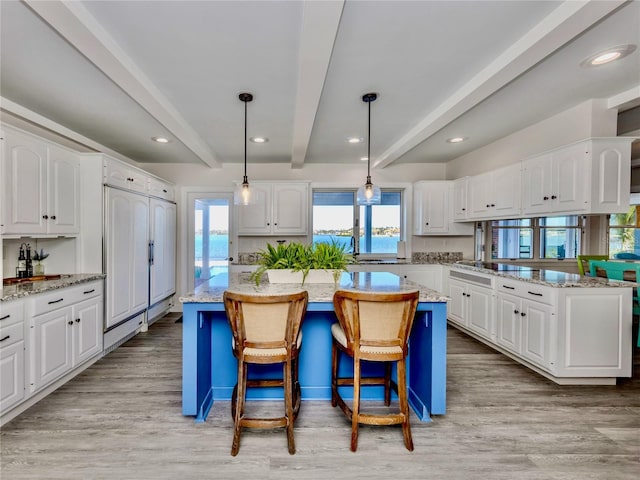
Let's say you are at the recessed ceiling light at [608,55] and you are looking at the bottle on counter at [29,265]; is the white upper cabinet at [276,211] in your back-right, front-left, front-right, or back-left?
front-right

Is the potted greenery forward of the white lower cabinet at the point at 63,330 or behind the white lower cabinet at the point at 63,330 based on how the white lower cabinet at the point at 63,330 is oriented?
forward

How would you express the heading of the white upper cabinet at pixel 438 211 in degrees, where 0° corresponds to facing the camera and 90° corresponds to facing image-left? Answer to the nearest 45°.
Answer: approximately 0°

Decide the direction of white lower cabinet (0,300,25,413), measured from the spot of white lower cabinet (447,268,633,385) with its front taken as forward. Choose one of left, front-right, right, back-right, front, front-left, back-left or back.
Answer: front

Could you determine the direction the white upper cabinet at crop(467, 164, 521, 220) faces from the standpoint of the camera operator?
facing the viewer and to the left of the viewer

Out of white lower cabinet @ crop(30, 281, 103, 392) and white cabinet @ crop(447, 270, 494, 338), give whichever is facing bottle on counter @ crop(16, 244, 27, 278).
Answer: the white cabinet

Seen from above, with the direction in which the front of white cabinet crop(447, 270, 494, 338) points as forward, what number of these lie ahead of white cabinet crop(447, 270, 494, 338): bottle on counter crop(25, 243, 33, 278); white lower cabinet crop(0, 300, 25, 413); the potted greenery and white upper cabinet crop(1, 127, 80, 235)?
4

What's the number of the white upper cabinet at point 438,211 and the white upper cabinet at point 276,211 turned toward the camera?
2

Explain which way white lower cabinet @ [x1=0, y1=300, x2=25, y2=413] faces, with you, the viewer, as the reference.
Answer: facing the viewer and to the right of the viewer

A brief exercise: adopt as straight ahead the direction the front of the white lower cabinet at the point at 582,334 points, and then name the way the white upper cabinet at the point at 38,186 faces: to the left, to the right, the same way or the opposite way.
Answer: the opposite way

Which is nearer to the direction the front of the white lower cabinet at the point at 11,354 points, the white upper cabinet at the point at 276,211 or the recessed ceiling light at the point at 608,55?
the recessed ceiling light

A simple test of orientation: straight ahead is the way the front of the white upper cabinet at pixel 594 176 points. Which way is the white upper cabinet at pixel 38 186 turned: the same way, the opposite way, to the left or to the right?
the opposite way

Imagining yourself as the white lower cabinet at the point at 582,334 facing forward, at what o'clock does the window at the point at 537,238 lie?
The window is roughly at 4 o'clock from the white lower cabinet.

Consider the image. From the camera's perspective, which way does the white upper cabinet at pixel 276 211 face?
toward the camera

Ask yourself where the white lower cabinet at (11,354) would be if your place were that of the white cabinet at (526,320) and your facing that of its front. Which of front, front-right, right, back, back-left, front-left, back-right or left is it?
front

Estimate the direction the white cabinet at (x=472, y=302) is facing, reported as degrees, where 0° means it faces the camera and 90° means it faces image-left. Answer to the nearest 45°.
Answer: approximately 45°

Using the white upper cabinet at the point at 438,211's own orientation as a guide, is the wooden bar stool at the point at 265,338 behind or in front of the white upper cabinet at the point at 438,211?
in front

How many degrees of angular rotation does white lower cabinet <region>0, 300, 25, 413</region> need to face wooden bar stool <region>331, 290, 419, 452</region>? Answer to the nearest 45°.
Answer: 0° — it already faces it

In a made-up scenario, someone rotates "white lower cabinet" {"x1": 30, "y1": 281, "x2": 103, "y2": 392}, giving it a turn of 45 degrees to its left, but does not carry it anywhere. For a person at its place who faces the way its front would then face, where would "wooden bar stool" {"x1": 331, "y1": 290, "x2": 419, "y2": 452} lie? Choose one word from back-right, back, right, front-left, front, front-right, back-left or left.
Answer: front-right
